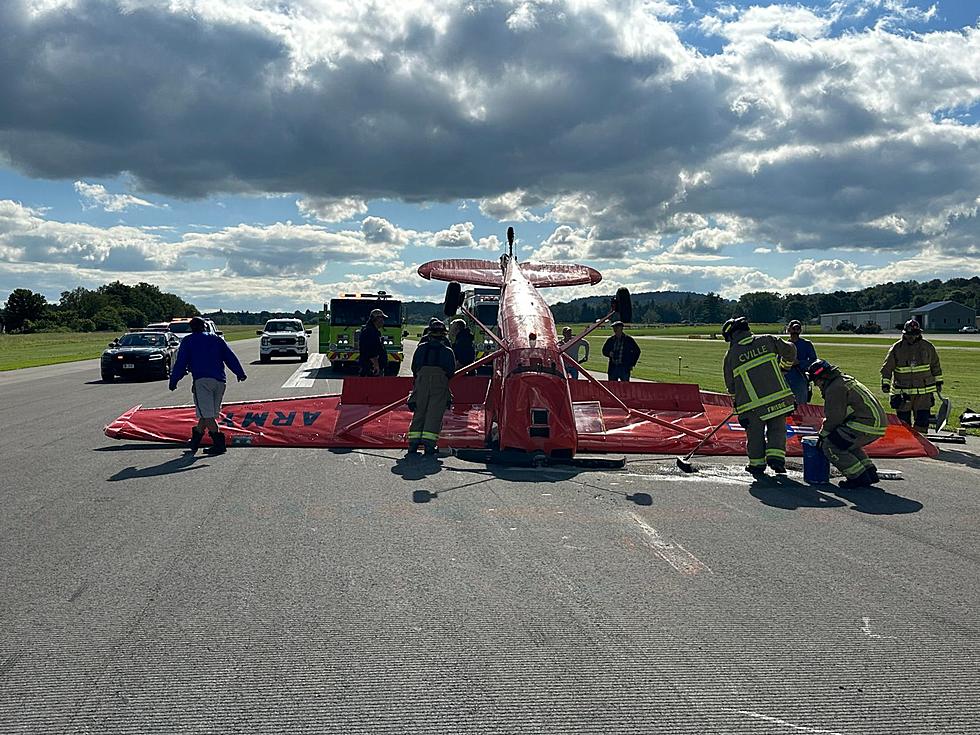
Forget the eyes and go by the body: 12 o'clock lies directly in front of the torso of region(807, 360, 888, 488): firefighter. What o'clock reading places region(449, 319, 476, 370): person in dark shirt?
The person in dark shirt is roughly at 1 o'clock from the firefighter.

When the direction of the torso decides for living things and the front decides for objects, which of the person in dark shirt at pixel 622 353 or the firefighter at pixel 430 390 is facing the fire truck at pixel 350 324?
the firefighter

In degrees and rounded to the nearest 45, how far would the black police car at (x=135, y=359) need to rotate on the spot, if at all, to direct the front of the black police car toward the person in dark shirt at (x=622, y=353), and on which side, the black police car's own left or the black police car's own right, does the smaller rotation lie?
approximately 90° to the black police car's own left

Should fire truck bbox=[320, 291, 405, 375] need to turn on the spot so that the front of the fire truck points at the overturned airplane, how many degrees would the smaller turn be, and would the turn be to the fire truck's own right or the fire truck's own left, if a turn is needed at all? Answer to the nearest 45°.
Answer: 0° — it already faces it

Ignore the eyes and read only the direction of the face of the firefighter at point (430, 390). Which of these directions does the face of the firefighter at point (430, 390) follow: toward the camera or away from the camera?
away from the camera

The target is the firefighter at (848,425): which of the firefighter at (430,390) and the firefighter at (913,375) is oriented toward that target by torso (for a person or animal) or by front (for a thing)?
the firefighter at (913,375)

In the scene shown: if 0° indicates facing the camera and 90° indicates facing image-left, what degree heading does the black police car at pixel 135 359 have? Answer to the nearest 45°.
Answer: approximately 45°

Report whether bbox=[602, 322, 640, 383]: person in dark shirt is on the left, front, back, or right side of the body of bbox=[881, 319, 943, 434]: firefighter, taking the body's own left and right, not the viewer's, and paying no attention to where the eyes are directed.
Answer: right

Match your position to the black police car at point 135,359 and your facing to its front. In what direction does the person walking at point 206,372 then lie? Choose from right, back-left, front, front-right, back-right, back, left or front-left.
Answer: front-left

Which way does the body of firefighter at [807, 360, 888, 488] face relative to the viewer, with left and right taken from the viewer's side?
facing to the left of the viewer

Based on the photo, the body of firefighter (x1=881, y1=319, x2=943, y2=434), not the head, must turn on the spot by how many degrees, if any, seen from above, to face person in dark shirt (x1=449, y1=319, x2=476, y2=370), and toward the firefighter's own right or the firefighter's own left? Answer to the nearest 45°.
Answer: approximately 90° to the firefighter's own right
